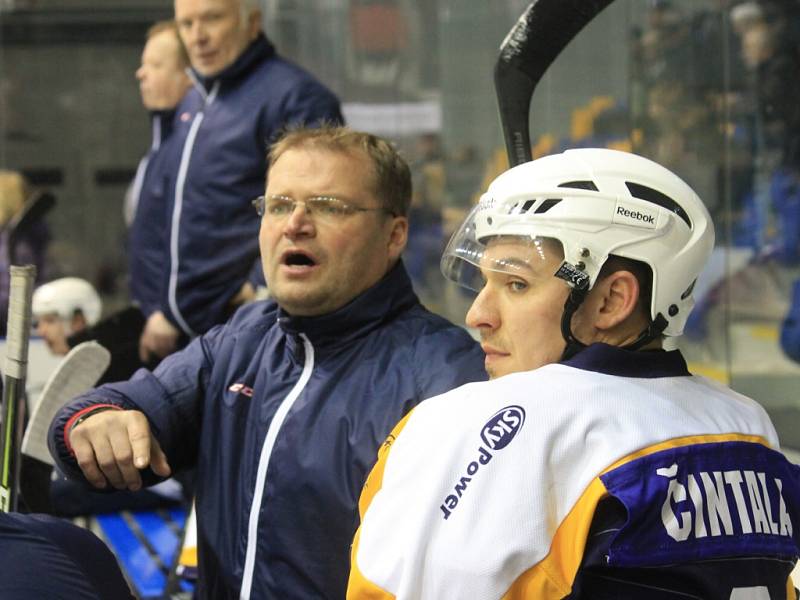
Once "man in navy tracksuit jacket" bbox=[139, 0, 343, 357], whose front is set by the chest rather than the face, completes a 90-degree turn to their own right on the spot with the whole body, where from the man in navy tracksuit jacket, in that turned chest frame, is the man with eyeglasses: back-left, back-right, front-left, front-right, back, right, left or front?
back-left

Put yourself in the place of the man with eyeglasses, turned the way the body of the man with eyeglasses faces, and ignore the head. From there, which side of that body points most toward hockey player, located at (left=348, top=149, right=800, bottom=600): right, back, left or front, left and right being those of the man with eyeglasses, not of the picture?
left

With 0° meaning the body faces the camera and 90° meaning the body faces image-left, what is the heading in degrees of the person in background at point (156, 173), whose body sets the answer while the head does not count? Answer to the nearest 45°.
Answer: approximately 90°

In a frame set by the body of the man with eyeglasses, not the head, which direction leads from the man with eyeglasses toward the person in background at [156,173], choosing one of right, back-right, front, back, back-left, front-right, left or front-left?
back-right

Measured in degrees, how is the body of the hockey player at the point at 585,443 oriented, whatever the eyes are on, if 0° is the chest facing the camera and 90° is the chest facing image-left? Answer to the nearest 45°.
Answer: approximately 135°

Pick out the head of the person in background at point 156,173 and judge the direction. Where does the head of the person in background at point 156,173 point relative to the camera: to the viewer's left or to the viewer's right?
to the viewer's left

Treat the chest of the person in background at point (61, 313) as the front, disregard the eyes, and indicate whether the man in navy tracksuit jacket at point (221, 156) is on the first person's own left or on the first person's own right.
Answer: on the first person's own left

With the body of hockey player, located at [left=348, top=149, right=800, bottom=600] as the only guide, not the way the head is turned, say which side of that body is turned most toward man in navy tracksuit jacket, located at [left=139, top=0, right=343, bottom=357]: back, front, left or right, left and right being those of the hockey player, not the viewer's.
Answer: front

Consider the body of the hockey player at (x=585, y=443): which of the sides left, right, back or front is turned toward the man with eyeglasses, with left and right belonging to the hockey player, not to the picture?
front

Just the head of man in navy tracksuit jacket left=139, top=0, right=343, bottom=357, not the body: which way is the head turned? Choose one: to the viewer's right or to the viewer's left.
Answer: to the viewer's left

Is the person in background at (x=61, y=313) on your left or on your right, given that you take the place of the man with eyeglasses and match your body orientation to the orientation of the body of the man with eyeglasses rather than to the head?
on your right

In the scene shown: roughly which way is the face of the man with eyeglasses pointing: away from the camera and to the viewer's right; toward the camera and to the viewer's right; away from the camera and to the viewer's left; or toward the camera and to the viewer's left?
toward the camera and to the viewer's left

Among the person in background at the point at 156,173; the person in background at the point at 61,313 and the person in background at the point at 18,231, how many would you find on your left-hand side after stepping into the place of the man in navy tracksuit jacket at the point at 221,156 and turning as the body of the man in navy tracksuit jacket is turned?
0

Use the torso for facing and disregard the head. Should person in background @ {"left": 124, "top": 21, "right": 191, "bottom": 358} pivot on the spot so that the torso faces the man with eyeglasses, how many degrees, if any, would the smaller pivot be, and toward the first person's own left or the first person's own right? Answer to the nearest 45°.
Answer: approximately 90° to the first person's own left
